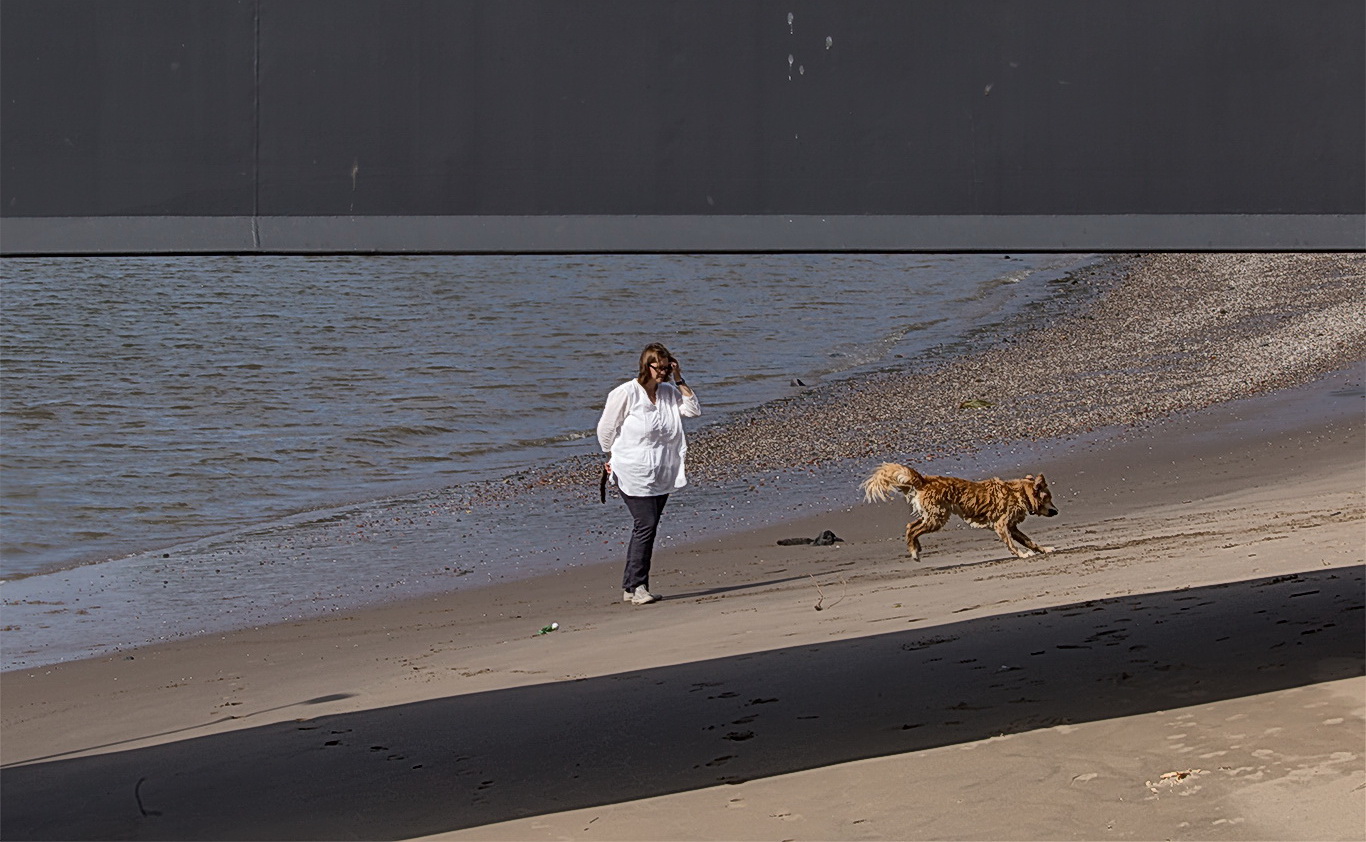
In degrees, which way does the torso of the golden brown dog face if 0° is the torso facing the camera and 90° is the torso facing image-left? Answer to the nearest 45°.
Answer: approximately 270°

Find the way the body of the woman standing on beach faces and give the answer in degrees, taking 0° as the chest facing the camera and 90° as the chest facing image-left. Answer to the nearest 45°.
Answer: approximately 315°

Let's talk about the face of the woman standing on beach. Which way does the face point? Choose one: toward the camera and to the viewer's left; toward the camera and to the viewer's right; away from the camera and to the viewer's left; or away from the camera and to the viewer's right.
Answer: toward the camera and to the viewer's right

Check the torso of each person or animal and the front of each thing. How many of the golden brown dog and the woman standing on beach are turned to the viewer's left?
0

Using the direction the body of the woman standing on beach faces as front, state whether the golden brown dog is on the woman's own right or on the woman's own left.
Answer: on the woman's own left

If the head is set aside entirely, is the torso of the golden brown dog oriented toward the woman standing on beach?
no
